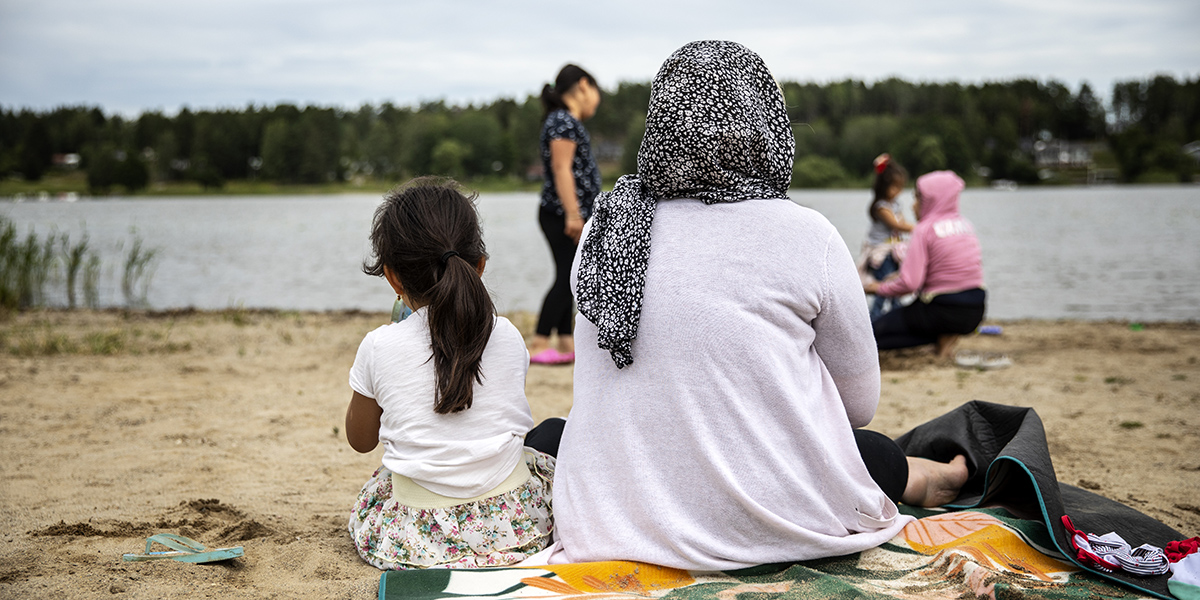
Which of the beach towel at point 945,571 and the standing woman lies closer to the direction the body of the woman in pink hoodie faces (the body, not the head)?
the standing woman

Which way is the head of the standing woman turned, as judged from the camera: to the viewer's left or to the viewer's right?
to the viewer's right

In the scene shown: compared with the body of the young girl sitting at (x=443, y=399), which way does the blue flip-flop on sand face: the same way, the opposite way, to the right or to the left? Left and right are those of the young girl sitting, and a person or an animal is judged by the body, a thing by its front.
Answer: to the left

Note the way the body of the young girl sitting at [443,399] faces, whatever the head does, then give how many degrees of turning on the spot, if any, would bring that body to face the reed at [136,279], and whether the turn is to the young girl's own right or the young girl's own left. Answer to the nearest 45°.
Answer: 0° — they already face it

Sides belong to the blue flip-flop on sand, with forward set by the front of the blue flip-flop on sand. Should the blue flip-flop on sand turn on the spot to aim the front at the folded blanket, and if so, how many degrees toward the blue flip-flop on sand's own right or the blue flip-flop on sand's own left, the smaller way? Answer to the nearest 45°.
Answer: approximately 180°

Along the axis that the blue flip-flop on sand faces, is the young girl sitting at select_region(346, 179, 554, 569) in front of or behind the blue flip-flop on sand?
behind

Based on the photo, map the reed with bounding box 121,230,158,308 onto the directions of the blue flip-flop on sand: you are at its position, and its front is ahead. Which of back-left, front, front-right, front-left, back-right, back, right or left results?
right

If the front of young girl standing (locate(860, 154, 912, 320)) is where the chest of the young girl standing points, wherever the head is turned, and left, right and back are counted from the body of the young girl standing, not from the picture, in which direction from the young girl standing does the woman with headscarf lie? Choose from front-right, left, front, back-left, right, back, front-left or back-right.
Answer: right

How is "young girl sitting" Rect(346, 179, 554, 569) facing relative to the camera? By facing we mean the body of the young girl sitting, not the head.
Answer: away from the camera

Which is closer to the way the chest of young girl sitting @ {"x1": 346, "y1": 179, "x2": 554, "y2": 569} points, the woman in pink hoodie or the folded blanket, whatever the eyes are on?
the woman in pink hoodie

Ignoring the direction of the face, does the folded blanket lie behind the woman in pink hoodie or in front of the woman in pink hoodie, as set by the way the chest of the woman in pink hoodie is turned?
behind

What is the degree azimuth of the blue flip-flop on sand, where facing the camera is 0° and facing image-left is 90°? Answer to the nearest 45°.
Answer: approximately 90°

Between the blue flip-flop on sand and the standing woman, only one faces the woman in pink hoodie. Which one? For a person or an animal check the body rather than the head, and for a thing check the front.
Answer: the standing woman

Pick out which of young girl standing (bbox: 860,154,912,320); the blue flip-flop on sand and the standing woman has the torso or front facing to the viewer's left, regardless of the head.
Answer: the blue flip-flop on sand

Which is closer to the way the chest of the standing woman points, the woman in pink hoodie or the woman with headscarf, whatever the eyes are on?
the woman in pink hoodie

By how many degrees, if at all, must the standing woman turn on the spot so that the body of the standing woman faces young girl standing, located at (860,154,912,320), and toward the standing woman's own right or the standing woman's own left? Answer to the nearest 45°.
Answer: approximately 45° to the standing woman's own left

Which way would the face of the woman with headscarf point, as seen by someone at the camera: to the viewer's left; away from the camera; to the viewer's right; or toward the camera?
away from the camera
